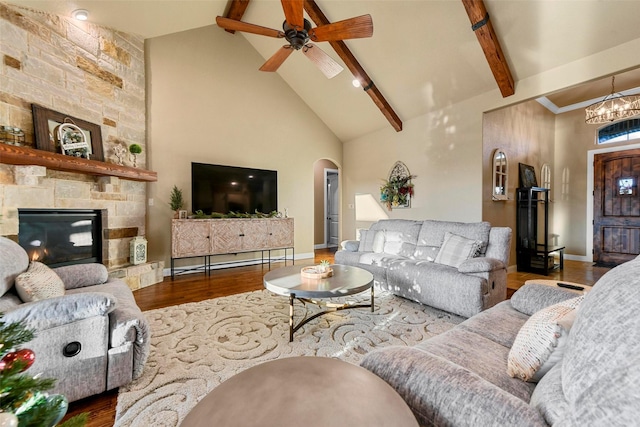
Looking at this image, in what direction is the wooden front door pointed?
toward the camera

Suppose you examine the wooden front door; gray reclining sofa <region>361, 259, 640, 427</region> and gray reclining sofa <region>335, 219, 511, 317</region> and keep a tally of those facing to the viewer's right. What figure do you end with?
0

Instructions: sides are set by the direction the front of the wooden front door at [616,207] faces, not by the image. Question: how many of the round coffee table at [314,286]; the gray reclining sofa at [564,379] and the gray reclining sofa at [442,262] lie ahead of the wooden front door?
3

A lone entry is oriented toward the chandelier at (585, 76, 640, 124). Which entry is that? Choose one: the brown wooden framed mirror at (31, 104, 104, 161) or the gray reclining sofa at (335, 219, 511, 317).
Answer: the brown wooden framed mirror

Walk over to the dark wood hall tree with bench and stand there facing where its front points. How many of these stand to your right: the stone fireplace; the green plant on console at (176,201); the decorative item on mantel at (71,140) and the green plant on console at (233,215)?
4

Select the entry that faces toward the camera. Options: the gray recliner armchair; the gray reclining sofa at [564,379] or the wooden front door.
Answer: the wooden front door

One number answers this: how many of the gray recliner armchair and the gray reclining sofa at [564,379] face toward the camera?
0

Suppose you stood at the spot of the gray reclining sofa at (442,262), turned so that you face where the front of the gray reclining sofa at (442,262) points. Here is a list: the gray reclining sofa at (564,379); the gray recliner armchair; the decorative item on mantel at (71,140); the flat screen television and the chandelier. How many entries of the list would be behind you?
1

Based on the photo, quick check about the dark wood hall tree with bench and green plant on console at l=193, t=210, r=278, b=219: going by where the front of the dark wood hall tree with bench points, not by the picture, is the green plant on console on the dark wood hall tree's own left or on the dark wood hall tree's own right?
on the dark wood hall tree's own right

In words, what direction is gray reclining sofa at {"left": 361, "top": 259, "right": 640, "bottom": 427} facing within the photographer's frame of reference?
facing away from the viewer and to the left of the viewer

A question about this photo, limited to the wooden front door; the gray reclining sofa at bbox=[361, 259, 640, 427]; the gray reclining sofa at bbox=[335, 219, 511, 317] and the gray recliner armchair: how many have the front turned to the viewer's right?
1

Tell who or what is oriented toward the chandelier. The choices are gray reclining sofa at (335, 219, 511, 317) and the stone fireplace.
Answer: the stone fireplace

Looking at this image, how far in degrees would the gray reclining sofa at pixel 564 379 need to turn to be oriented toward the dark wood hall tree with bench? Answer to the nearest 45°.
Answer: approximately 45° to its right

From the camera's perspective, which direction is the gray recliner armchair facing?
to the viewer's right

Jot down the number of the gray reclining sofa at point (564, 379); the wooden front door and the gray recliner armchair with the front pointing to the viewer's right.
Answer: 1

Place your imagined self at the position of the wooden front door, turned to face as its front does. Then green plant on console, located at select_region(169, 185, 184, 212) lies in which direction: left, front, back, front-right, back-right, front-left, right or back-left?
front-right

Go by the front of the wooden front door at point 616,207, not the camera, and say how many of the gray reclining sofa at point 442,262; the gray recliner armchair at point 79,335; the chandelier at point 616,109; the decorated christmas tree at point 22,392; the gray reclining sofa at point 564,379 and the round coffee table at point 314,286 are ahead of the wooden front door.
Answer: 6
